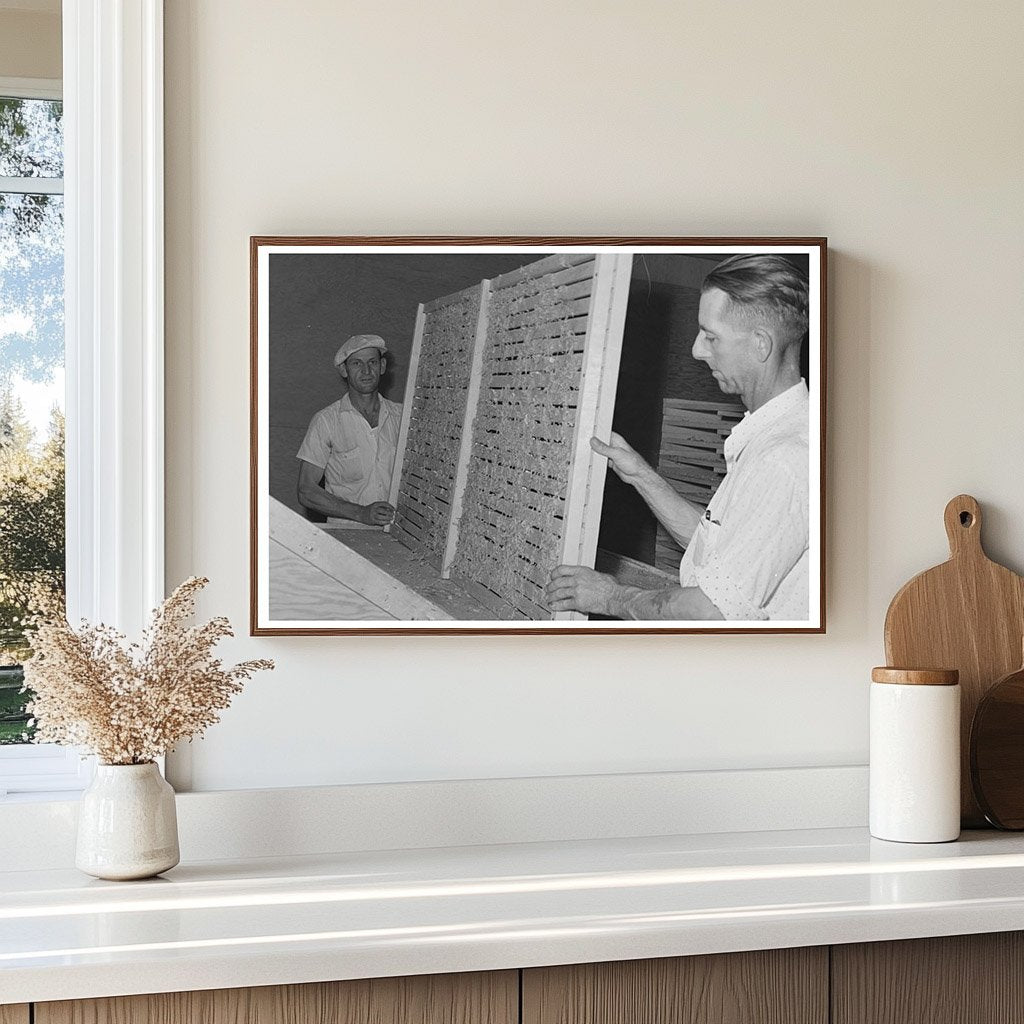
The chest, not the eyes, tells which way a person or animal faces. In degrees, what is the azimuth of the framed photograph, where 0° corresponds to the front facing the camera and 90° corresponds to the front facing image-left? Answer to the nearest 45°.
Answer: approximately 0°
